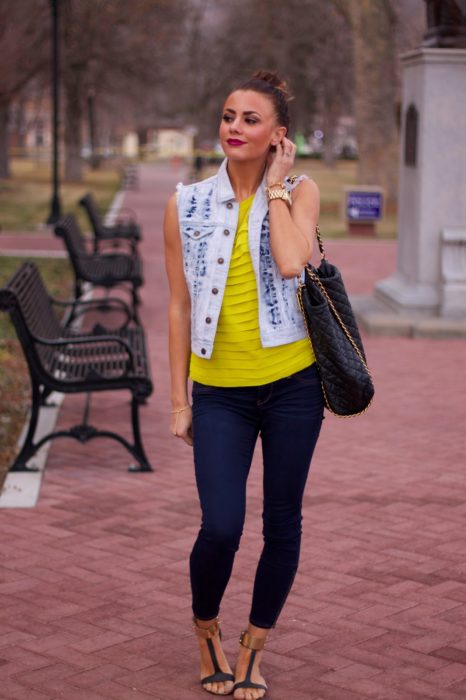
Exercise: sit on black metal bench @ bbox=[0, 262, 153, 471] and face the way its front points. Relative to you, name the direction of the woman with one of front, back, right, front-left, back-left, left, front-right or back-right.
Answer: right

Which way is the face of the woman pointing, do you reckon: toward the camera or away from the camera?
toward the camera

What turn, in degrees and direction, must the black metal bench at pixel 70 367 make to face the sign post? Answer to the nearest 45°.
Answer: approximately 90° to its left

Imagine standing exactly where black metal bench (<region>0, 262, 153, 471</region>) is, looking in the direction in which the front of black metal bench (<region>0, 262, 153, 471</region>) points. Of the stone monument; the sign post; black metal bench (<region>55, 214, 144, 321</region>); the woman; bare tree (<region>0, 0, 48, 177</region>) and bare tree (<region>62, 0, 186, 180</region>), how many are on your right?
1

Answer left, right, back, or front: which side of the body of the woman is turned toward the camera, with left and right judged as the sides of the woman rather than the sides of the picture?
front

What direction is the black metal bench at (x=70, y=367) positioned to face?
to the viewer's right

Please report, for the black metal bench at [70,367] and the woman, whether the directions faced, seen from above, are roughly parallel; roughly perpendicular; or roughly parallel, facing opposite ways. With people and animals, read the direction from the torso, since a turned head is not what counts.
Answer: roughly perpendicular

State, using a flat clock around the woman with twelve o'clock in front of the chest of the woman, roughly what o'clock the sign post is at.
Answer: The sign post is roughly at 6 o'clock from the woman.

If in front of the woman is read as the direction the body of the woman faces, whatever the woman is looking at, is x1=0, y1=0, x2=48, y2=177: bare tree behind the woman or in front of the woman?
behind

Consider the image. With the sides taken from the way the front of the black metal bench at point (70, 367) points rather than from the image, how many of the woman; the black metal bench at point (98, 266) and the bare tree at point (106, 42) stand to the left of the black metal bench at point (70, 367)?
2

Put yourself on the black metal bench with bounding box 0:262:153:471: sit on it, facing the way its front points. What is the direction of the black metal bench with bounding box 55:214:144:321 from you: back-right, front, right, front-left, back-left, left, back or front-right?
left

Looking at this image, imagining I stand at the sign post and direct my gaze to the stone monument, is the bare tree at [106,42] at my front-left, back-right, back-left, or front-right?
back-right

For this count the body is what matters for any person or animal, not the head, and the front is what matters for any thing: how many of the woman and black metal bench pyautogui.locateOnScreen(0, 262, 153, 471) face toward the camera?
1

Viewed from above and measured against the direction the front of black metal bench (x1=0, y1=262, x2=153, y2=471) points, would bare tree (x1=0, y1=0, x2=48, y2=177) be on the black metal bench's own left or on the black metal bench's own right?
on the black metal bench's own left

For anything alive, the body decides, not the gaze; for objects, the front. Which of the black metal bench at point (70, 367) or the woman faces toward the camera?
the woman

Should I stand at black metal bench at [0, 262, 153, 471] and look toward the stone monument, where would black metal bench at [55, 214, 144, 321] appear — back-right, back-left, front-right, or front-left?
front-left

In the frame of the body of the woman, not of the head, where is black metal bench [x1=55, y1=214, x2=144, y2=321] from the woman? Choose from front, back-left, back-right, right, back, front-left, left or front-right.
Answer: back
